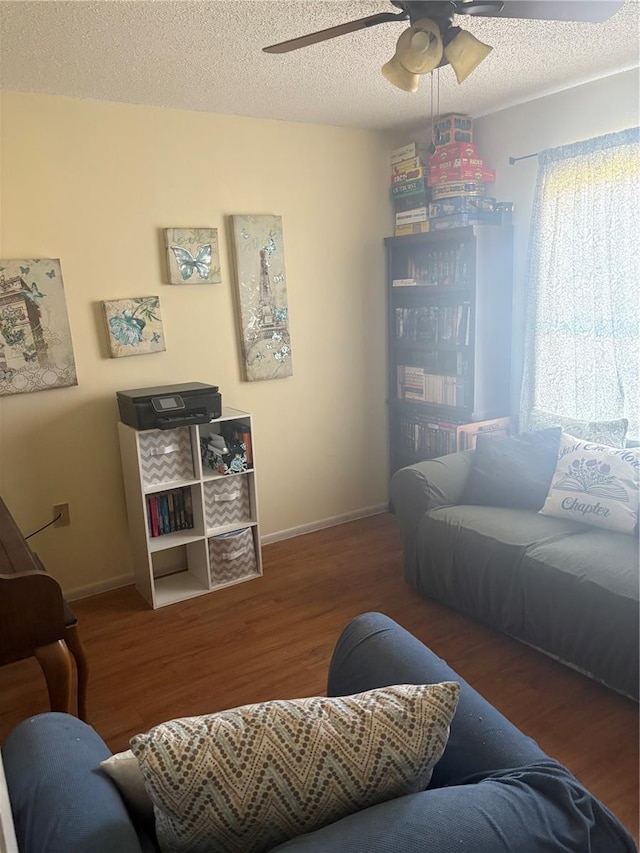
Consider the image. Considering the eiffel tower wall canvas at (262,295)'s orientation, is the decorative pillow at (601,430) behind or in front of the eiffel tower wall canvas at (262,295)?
in front

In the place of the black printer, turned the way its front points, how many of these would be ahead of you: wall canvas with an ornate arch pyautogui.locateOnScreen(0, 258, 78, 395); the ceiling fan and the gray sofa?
2

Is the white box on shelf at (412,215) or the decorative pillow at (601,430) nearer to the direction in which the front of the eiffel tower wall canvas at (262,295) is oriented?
the decorative pillow

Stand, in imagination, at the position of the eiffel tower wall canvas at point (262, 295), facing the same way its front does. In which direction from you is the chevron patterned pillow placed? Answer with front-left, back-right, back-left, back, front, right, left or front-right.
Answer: front-right

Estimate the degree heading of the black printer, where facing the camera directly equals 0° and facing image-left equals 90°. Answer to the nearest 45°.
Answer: approximately 315°

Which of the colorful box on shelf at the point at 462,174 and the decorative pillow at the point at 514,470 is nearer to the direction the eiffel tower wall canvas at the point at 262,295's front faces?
the decorative pillow

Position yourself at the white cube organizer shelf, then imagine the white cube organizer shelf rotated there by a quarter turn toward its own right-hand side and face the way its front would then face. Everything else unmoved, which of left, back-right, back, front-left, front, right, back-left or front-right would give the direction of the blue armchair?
front-left

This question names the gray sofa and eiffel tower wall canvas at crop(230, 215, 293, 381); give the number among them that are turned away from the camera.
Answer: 0

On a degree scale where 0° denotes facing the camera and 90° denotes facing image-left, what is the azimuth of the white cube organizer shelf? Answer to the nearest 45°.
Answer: approximately 315°

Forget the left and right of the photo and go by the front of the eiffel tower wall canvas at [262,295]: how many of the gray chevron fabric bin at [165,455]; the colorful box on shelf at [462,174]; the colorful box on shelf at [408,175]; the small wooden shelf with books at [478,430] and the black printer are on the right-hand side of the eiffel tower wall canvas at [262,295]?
2

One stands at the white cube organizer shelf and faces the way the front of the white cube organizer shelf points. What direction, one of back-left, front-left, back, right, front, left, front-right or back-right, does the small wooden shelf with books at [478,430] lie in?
front-left

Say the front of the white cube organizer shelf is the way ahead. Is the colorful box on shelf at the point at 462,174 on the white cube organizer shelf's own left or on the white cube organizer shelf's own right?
on the white cube organizer shelf's own left

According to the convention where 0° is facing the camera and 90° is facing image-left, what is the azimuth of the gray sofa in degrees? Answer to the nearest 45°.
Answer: approximately 45°

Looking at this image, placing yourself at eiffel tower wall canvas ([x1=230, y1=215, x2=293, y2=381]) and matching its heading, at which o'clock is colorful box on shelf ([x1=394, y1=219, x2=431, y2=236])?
The colorful box on shelf is roughly at 10 o'clock from the eiffel tower wall canvas.
